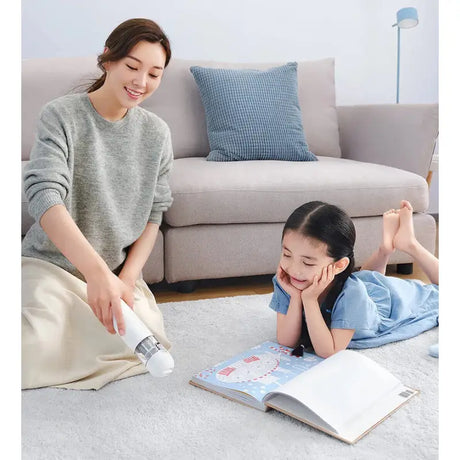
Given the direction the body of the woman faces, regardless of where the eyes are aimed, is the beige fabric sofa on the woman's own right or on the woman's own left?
on the woman's own left

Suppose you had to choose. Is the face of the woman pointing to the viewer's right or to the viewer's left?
to the viewer's right

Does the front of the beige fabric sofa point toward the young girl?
yes

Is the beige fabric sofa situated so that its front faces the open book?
yes

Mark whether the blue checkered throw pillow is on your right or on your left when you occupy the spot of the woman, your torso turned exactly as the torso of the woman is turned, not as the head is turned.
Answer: on your left

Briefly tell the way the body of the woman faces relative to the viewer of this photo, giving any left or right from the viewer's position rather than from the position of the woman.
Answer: facing the viewer and to the right of the viewer

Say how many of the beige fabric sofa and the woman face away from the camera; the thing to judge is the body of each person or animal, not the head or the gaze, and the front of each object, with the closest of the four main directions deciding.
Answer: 0

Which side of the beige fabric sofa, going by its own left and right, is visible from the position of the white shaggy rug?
front

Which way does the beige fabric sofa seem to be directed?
toward the camera
